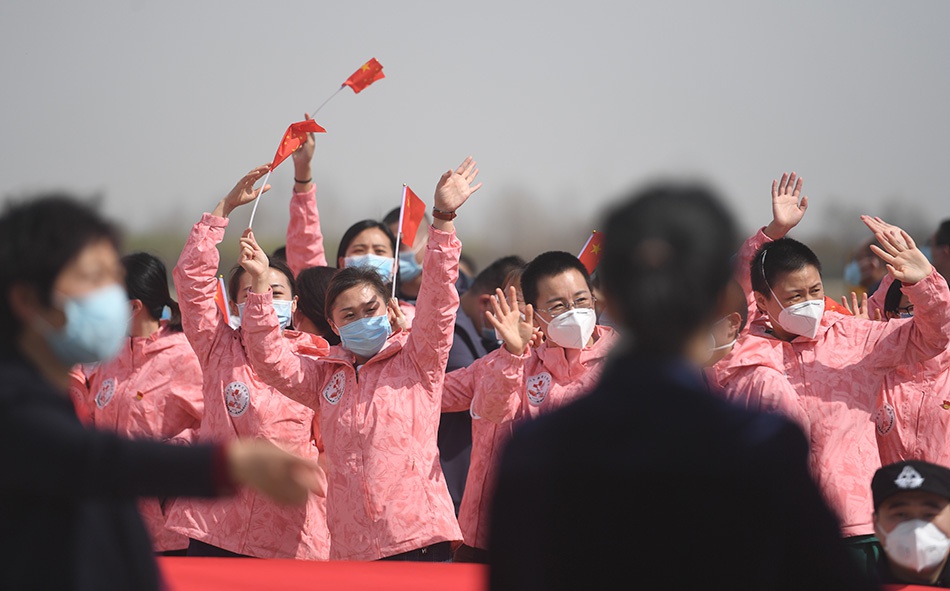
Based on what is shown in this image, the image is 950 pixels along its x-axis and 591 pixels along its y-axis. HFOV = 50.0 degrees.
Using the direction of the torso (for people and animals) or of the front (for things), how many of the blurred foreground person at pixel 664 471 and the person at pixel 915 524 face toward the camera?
1

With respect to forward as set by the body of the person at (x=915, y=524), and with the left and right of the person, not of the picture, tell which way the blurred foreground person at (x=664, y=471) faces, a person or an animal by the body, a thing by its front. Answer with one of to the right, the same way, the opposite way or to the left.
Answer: the opposite way

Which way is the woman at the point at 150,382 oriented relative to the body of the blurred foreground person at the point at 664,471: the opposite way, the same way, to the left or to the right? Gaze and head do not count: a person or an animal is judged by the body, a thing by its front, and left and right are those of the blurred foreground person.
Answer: the opposite way

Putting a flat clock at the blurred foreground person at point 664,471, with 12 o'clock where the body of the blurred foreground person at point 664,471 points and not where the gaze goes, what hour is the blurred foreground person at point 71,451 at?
the blurred foreground person at point 71,451 is roughly at 9 o'clock from the blurred foreground person at point 664,471.

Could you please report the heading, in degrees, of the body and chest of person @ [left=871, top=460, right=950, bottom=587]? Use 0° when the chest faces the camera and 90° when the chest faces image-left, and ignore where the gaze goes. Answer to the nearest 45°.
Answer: approximately 0°

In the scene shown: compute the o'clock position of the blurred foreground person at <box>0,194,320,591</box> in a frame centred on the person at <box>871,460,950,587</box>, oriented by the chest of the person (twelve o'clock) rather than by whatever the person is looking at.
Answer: The blurred foreground person is roughly at 1 o'clock from the person.

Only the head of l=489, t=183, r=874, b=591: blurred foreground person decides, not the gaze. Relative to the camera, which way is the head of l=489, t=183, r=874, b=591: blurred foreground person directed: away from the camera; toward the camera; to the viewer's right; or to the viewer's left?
away from the camera

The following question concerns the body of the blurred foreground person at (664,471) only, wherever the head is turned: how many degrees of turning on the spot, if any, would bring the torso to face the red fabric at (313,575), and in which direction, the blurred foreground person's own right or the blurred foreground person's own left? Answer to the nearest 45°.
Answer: approximately 45° to the blurred foreground person's own left

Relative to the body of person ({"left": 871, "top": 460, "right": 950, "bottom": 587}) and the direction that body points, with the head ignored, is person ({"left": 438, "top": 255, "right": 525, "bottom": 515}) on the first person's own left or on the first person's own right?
on the first person's own right

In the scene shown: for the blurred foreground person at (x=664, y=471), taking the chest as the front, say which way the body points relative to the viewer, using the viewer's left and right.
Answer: facing away from the viewer
